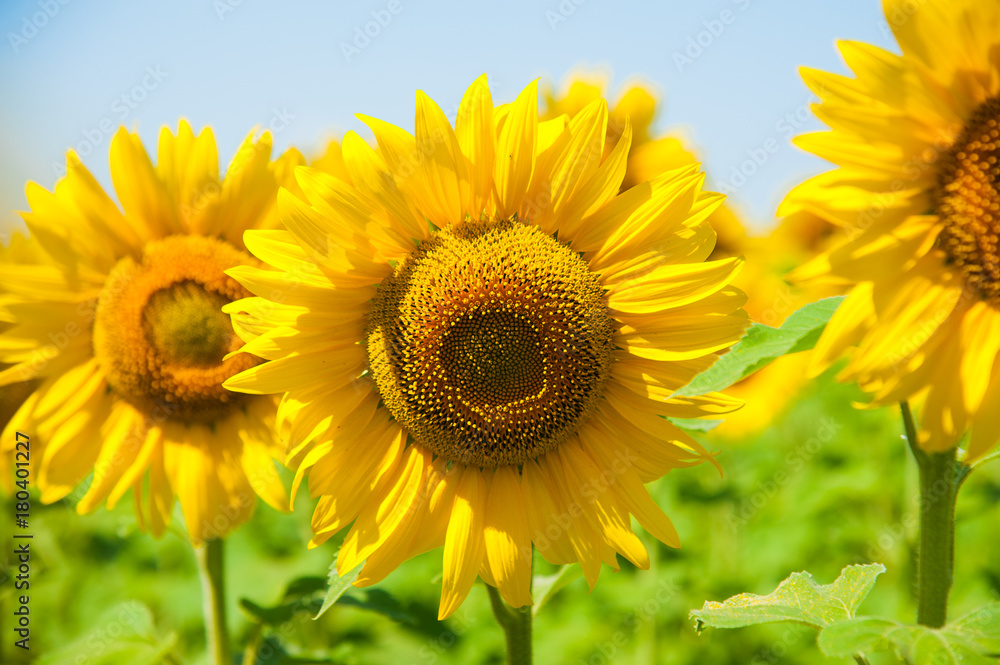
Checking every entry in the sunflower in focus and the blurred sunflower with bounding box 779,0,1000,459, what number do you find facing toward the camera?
2

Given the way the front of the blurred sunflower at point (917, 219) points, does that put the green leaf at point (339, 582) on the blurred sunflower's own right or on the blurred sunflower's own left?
on the blurred sunflower's own right

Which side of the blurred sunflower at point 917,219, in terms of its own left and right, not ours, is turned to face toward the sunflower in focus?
right

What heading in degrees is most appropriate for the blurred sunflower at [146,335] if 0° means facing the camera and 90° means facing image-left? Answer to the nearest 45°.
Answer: approximately 0°

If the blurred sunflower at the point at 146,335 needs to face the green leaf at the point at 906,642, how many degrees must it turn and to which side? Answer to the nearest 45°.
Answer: approximately 45° to its left

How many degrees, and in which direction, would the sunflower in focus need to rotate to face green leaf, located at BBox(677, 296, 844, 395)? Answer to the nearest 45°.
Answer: approximately 45° to its left

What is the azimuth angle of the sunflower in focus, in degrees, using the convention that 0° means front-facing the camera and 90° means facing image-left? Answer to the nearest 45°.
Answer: approximately 0°
